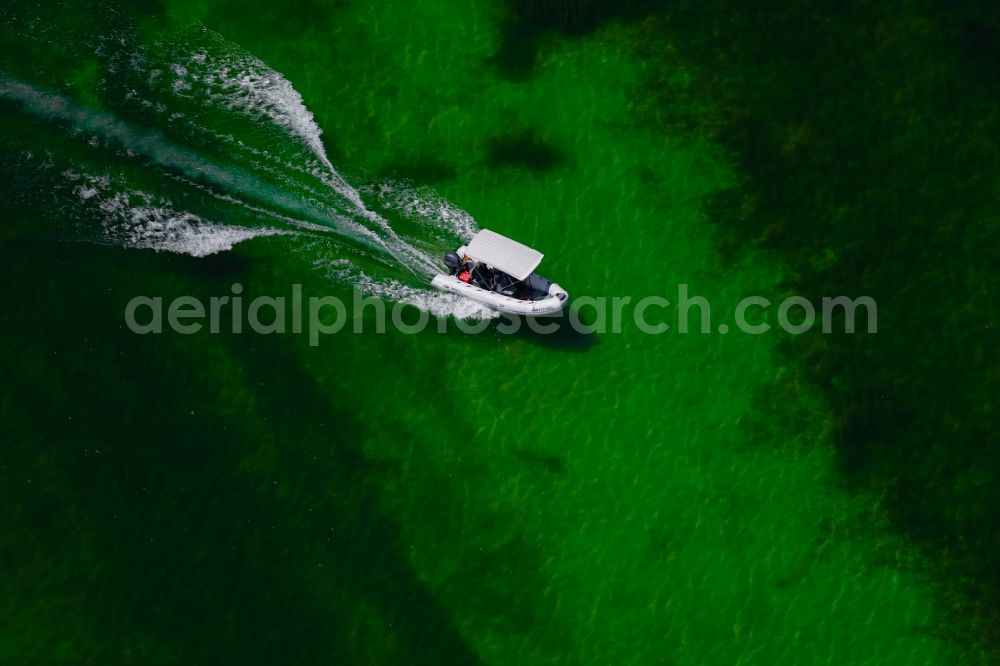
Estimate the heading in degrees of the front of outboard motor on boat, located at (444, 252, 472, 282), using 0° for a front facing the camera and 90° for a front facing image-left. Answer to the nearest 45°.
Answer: approximately 315°

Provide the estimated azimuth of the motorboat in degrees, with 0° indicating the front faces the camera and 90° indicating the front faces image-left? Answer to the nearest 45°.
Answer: approximately 315°
